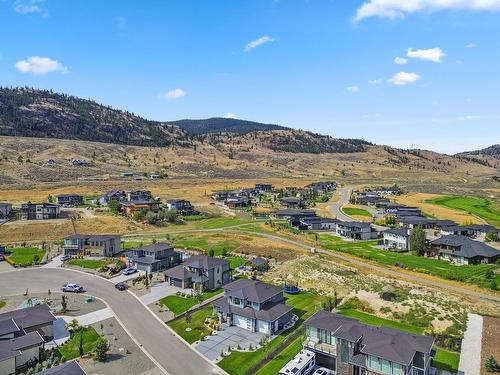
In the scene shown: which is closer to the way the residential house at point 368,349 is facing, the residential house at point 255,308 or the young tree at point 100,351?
the young tree

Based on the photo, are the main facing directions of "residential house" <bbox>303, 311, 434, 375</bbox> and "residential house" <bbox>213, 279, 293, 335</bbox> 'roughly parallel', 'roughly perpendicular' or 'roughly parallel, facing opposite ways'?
roughly parallel

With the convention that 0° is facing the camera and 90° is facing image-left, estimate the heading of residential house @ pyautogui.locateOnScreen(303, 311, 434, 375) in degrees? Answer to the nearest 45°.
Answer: approximately 45°

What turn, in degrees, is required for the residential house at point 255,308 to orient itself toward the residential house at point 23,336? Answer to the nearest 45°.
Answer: approximately 45° to its right

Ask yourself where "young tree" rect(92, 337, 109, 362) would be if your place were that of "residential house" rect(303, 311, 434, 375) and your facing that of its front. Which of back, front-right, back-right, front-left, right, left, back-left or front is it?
front-right

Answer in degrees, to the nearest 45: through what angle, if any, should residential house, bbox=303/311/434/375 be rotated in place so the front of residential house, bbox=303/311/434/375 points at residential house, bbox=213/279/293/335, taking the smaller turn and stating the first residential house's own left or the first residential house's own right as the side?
approximately 90° to the first residential house's own right

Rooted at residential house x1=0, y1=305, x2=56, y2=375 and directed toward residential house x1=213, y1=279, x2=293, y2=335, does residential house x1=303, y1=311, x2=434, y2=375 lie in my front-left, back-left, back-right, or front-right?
front-right

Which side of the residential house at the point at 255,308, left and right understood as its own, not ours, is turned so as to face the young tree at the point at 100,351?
front

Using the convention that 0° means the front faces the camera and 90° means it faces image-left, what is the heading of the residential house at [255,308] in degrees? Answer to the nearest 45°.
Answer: approximately 45°

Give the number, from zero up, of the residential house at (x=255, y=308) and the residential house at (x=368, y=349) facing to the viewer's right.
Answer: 0

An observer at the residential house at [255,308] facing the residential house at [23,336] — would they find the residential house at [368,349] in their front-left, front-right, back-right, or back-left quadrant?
back-left

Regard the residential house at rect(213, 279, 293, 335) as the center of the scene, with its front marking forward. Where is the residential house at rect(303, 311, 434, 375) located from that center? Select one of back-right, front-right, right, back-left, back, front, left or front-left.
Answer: left

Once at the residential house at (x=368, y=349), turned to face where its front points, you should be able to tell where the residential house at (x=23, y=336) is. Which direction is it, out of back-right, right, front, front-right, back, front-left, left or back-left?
front-right
